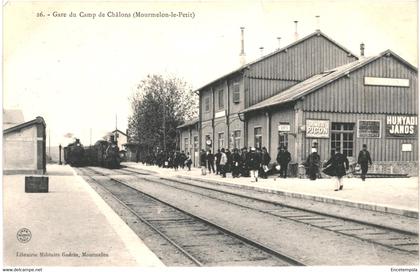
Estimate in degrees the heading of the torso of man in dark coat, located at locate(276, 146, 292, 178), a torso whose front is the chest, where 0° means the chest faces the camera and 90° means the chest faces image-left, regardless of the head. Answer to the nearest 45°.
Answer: approximately 0°

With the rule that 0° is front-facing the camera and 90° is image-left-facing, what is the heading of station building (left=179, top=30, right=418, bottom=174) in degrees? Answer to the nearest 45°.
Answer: approximately 45°

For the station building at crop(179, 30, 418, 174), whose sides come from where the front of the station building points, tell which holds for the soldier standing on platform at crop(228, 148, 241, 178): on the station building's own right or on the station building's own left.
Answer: on the station building's own right

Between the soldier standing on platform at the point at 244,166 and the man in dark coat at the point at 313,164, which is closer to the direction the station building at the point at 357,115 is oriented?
the man in dark coat

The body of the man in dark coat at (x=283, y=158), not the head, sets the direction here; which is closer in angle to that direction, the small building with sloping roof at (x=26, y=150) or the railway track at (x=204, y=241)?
the railway track

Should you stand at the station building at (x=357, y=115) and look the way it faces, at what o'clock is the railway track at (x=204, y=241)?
The railway track is roughly at 11 o'clock from the station building.

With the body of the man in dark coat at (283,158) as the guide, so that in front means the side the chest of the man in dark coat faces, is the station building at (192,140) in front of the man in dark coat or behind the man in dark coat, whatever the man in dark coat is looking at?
behind

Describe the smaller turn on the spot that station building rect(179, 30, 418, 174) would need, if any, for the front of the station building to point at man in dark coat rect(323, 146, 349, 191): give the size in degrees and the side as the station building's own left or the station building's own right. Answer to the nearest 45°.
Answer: approximately 45° to the station building's own left

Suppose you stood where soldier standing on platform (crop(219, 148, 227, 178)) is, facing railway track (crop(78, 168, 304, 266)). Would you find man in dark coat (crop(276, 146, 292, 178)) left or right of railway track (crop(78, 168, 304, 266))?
left
